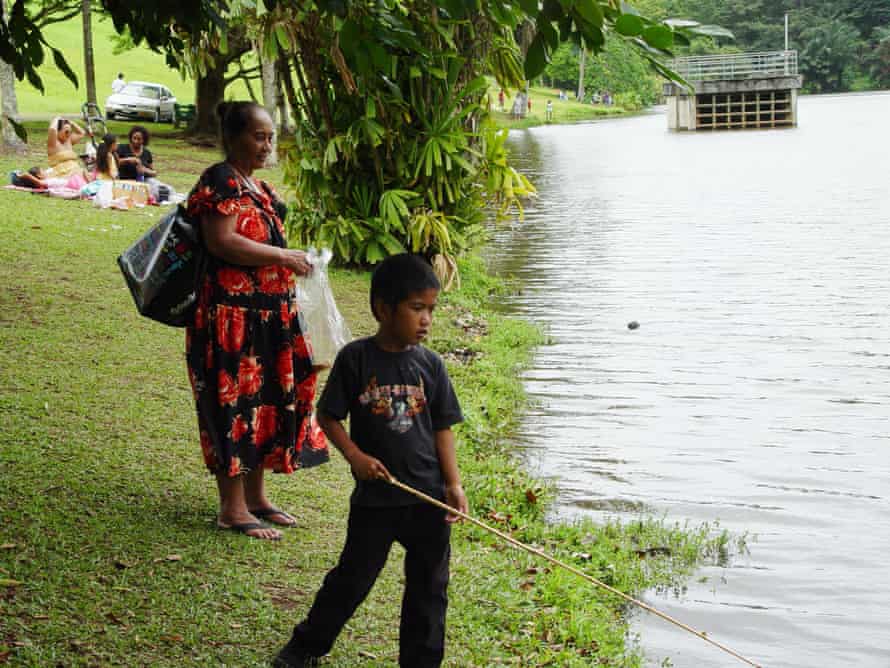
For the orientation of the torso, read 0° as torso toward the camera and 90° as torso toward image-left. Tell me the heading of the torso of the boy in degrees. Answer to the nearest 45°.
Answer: approximately 0°

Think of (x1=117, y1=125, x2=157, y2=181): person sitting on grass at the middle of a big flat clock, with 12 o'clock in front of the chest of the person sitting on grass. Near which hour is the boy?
The boy is roughly at 12 o'clock from the person sitting on grass.

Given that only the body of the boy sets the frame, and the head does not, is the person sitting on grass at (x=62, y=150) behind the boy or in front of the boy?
behind

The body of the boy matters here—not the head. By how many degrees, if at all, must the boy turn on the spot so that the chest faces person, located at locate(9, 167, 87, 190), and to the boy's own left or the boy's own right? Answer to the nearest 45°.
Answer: approximately 180°

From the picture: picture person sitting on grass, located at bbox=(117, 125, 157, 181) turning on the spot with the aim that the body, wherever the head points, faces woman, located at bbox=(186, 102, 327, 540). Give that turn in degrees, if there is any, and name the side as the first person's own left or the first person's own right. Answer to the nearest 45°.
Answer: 0° — they already face them

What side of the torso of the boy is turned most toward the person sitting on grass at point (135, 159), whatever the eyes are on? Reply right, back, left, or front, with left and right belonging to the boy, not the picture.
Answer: back

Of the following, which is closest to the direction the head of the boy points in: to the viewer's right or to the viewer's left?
to the viewer's right

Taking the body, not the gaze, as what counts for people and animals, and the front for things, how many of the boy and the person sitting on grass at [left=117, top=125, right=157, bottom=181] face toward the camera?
2

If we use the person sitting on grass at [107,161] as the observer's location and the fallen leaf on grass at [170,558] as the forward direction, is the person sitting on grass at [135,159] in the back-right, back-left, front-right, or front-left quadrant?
back-left
